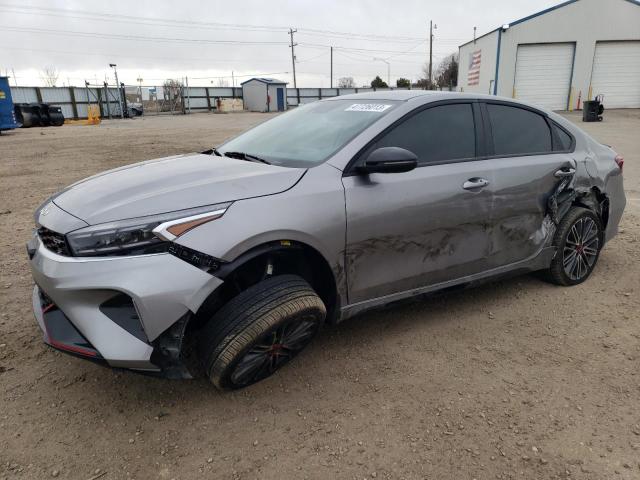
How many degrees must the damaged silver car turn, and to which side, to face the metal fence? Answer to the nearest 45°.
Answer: approximately 135° to its right

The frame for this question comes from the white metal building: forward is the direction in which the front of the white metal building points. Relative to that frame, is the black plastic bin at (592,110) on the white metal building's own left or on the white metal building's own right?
on the white metal building's own left

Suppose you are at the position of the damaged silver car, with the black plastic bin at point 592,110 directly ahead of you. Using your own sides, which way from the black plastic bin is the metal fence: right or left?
left

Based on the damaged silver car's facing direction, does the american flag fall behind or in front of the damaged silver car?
behind

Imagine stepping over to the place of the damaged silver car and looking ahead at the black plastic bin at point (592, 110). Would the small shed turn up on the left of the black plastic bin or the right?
left

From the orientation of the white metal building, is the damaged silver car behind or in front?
in front

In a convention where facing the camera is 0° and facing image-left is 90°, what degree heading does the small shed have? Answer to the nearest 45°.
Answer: approximately 315°

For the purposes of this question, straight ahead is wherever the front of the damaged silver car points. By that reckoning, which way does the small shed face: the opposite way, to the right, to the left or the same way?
to the left

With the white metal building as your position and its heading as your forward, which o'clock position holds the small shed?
The small shed is roughly at 2 o'clock from the white metal building.

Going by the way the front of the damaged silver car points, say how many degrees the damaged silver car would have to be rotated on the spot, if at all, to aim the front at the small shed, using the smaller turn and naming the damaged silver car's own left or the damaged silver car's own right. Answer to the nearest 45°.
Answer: approximately 135° to the damaged silver car's own right

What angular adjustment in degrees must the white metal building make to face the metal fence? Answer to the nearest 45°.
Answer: approximately 45° to its right

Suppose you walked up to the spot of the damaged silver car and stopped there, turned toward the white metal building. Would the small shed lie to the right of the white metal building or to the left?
left
